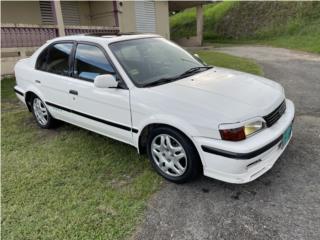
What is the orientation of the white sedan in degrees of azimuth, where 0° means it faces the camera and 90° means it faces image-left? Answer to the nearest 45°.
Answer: approximately 315°
